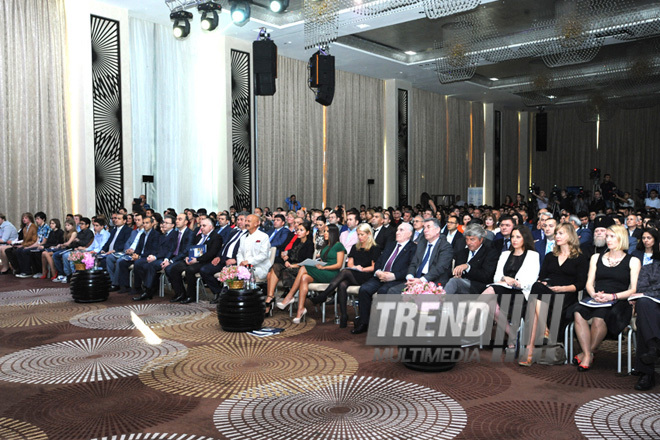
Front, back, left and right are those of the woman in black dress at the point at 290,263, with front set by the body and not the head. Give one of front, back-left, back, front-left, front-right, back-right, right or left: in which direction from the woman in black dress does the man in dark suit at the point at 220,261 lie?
right

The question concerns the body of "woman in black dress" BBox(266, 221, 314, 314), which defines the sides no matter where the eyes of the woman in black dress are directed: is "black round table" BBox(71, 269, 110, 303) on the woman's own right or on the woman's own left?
on the woman's own right

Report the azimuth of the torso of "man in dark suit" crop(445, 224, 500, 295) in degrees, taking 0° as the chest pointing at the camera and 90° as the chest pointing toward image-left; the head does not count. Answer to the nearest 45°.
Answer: approximately 45°

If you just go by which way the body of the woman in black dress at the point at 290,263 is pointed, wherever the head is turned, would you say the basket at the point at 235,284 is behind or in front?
in front

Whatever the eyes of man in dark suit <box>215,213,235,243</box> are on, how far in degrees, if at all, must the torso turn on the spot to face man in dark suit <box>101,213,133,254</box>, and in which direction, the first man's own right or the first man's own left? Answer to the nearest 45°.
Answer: approximately 90° to the first man's own right

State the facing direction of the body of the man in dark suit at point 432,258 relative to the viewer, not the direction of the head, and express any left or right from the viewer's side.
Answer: facing the viewer and to the left of the viewer

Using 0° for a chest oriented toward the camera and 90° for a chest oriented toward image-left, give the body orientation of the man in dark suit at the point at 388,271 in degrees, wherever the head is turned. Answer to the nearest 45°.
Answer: approximately 45°

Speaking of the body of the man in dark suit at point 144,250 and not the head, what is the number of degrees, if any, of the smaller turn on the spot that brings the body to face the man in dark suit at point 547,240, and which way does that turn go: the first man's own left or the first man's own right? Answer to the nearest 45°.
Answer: approximately 90° to the first man's own left

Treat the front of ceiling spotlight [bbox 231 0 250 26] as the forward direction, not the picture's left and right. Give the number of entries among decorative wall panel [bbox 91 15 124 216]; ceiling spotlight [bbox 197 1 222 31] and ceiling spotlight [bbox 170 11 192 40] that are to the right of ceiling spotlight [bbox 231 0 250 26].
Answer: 3

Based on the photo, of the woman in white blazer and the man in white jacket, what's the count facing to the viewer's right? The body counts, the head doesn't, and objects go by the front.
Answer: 0

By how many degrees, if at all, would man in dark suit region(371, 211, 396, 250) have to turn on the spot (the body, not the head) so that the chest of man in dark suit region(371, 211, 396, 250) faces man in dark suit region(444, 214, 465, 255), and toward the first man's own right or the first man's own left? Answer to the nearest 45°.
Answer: approximately 90° to the first man's own left
